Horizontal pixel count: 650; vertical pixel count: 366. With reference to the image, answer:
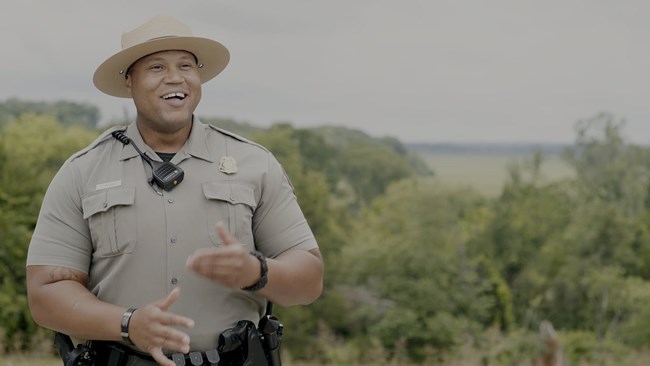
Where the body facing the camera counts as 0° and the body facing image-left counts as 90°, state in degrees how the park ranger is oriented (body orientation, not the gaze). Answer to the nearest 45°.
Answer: approximately 0°
